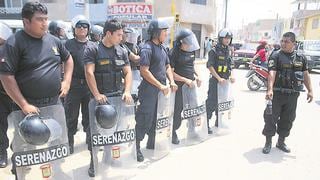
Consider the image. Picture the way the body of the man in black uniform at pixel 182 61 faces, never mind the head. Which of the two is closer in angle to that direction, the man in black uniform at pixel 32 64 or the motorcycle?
the man in black uniform

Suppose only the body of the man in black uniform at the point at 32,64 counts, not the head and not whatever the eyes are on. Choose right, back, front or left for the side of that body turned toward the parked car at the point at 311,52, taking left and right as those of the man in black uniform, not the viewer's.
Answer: left

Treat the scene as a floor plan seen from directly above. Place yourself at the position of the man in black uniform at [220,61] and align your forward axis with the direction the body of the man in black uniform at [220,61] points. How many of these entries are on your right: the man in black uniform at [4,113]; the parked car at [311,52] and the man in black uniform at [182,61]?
2

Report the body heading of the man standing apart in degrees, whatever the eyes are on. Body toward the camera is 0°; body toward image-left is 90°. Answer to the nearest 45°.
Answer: approximately 0°

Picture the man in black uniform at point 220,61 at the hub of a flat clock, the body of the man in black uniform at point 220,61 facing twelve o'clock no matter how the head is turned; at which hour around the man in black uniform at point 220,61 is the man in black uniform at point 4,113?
the man in black uniform at point 4,113 is roughly at 3 o'clock from the man in black uniform at point 220,61.

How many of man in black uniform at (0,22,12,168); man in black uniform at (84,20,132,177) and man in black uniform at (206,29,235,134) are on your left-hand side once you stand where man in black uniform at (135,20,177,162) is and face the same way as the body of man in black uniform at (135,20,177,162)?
1

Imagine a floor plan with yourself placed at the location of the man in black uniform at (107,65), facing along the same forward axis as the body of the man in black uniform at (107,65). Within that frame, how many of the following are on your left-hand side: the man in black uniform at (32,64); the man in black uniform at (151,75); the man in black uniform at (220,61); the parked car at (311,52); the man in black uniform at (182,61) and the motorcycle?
5

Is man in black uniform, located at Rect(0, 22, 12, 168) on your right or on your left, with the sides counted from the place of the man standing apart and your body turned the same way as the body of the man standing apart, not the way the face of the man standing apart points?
on your right

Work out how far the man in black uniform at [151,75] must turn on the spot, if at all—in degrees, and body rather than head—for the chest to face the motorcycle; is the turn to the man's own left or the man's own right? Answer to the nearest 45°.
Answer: approximately 90° to the man's own left

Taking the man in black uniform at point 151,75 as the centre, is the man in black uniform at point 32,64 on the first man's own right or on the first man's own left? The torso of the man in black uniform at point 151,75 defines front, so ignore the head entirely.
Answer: on the first man's own right

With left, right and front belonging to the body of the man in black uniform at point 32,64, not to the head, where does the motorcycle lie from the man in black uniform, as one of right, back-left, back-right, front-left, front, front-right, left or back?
left

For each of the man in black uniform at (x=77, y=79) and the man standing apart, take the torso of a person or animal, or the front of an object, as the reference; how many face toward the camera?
2
